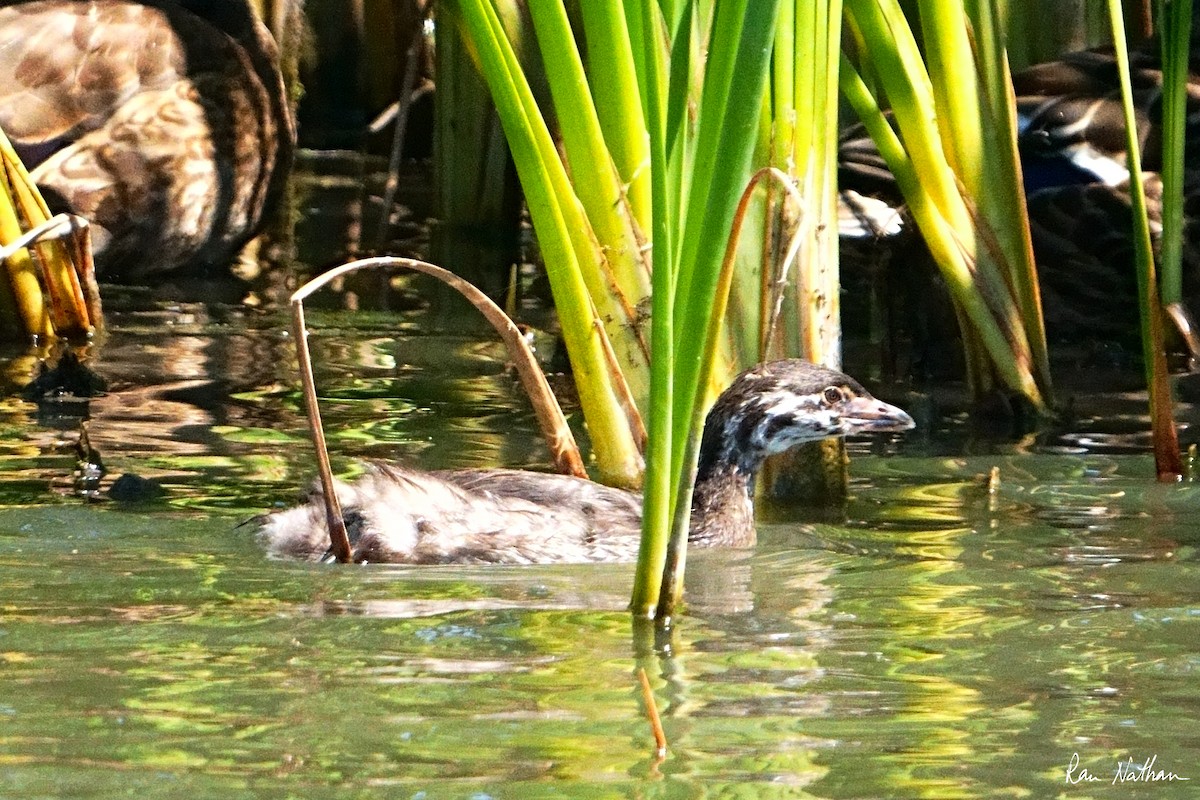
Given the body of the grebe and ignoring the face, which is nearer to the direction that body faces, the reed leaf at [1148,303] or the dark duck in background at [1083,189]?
the reed leaf

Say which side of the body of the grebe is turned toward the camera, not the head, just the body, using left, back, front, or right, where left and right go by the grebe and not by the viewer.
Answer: right

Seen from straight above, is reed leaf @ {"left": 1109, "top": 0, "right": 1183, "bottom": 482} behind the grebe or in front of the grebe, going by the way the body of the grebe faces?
in front

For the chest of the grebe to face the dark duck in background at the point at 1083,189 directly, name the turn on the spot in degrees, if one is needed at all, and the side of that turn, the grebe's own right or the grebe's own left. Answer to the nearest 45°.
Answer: approximately 45° to the grebe's own left
